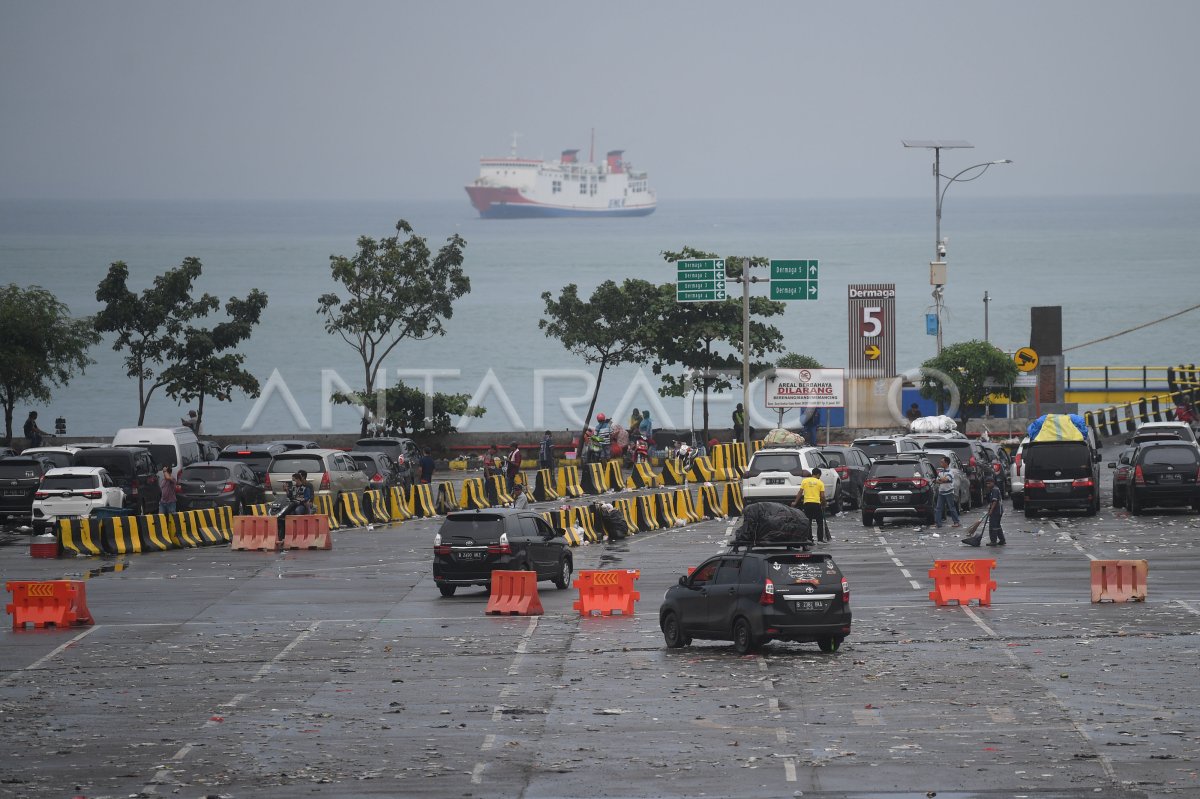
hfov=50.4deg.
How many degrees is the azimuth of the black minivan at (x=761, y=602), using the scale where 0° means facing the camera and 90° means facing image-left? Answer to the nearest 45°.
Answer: approximately 135°

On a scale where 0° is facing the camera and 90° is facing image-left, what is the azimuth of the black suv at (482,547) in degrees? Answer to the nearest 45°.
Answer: approximately 225°

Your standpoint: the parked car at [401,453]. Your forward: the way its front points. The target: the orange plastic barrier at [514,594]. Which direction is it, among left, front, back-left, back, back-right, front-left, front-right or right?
back-right

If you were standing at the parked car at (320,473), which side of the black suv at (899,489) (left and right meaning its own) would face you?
left

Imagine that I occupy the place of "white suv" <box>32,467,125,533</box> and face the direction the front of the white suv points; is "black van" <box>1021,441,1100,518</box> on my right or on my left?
on my right

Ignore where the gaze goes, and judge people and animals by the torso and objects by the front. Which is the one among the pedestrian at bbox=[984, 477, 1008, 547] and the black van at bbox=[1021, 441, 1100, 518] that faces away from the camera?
the black van

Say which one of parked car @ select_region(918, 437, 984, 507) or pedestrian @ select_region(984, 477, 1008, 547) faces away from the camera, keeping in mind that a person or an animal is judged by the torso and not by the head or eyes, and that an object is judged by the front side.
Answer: the parked car

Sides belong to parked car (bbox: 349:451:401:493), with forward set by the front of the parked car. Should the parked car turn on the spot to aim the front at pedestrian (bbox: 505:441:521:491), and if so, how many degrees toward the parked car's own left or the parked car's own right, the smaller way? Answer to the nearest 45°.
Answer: approximately 45° to the parked car's own right

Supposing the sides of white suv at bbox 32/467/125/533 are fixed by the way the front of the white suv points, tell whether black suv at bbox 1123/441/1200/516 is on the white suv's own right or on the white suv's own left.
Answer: on the white suv's own right

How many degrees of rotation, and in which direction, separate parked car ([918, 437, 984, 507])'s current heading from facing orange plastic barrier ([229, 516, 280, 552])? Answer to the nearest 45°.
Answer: approximately 135° to its left

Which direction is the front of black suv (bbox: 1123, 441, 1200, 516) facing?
away from the camera

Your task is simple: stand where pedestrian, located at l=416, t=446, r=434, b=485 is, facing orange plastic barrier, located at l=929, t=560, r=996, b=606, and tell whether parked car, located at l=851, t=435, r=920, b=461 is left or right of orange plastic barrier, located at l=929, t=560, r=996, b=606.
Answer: left

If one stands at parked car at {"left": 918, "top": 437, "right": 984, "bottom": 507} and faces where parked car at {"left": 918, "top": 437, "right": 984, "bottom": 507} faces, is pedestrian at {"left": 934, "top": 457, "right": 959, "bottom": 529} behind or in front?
behind

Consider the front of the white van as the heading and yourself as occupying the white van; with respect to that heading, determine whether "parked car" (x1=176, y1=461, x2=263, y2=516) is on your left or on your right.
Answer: on your right

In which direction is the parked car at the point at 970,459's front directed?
away from the camera

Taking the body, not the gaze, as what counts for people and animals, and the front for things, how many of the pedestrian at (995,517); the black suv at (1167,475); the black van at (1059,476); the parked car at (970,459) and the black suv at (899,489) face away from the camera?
4

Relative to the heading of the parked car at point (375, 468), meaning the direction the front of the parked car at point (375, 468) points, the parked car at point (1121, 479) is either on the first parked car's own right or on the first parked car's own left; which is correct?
on the first parked car's own right
